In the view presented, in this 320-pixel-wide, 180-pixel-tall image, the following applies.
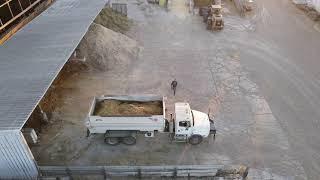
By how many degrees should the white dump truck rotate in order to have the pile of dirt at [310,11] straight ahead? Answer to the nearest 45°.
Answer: approximately 45° to its left

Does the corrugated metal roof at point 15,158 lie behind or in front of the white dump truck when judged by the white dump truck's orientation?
behind

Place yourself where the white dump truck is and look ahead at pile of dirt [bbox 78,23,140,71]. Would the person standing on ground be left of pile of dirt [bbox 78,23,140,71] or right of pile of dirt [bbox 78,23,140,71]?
right

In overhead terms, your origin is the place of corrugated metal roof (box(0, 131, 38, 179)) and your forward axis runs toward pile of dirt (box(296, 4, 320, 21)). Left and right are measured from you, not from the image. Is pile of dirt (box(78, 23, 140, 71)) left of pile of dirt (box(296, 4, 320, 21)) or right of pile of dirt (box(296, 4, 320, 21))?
left

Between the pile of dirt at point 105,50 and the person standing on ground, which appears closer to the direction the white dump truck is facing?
the person standing on ground

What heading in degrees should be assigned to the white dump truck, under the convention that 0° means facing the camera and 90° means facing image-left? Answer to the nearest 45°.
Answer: approximately 270°

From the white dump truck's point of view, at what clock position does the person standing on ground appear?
The person standing on ground is roughly at 10 o'clock from the white dump truck.

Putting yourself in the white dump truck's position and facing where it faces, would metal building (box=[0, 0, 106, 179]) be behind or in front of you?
behind

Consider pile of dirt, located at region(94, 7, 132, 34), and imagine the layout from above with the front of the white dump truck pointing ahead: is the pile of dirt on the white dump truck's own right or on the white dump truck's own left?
on the white dump truck's own left

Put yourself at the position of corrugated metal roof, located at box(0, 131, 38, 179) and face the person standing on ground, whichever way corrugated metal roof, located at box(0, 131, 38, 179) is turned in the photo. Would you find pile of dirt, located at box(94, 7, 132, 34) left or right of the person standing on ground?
left
